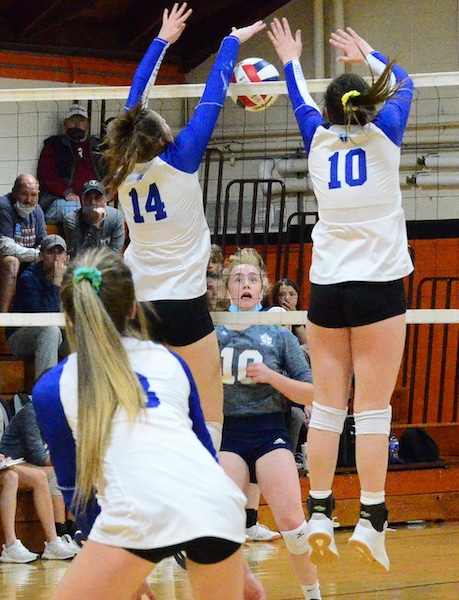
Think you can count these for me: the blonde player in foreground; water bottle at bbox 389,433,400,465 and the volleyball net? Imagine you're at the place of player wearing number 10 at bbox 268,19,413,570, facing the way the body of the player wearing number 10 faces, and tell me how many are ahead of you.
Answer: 2

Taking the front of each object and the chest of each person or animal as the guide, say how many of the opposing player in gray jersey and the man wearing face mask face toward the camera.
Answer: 2

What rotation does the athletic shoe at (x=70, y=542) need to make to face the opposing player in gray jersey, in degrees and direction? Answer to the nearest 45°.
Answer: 0° — it already faces them

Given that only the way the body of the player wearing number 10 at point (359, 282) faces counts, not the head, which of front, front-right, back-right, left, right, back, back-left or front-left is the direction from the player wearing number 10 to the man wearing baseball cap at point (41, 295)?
front-left
